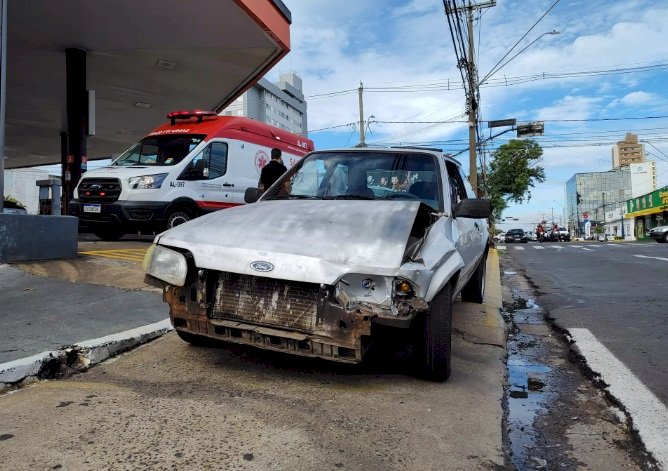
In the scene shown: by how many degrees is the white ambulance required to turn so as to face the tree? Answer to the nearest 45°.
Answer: approximately 180°

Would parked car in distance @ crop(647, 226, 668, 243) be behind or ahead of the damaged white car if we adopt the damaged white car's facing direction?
behind

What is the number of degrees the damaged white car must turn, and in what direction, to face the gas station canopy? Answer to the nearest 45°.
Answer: approximately 90° to its right

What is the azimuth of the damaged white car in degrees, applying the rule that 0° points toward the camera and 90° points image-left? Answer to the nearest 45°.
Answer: approximately 45°

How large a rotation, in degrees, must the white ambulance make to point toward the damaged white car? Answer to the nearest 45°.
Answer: approximately 45° to its left

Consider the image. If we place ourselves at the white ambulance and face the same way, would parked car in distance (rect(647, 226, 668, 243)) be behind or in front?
behind

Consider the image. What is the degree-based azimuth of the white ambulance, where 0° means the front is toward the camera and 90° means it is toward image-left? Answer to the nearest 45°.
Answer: approximately 45°

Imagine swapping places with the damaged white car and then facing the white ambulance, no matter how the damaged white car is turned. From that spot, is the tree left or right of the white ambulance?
right

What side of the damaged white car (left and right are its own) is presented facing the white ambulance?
right

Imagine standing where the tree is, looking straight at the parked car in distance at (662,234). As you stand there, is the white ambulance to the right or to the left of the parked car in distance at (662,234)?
right
